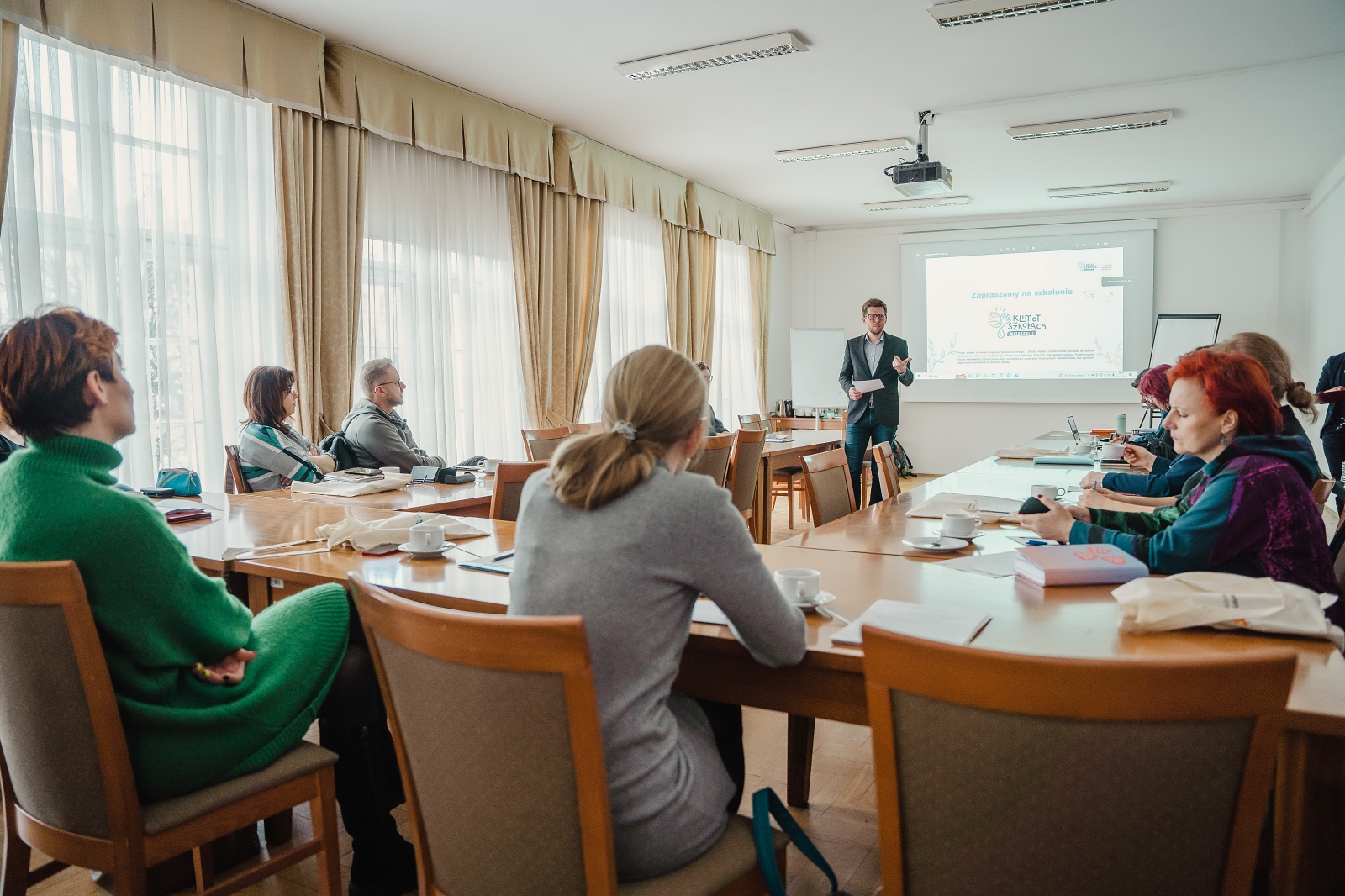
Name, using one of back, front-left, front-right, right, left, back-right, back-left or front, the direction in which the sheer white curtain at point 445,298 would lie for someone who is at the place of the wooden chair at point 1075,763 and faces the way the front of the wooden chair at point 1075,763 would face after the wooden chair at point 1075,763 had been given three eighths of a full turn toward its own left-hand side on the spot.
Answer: right

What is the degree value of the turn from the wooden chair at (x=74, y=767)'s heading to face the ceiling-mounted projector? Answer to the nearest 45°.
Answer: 0° — it already faces it

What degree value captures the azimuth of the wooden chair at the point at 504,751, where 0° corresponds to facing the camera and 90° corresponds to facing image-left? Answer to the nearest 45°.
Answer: approximately 225°

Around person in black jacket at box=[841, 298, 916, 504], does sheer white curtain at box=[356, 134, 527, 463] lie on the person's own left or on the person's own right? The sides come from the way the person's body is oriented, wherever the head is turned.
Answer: on the person's own right

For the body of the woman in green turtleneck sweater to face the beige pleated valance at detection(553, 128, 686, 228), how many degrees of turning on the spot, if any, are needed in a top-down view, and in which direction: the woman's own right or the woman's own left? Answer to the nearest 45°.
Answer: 0° — they already face it

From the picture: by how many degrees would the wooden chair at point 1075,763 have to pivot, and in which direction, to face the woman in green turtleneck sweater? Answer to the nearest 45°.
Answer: approximately 90° to its left

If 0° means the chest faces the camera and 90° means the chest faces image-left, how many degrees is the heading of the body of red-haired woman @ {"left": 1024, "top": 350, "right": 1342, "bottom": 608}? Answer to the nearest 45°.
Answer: approximately 90°

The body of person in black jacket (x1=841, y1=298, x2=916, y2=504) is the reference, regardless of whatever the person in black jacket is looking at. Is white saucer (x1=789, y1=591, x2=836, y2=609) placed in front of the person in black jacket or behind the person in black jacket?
in front

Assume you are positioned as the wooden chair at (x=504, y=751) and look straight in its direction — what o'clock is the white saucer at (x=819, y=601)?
The white saucer is roughly at 12 o'clock from the wooden chair.

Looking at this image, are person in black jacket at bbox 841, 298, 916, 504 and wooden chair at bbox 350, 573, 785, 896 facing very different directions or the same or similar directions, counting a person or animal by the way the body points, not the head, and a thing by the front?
very different directions

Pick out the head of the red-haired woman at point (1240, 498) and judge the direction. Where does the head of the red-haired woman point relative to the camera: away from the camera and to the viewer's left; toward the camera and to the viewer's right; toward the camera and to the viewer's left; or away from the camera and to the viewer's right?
toward the camera and to the viewer's left

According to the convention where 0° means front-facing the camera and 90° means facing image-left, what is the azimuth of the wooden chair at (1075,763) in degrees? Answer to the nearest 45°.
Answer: approximately 180°

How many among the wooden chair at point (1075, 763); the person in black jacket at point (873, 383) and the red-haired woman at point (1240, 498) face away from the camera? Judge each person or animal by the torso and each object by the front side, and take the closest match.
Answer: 1

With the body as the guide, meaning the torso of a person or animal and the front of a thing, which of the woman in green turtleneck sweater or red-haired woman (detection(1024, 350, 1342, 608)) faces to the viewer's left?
the red-haired woman

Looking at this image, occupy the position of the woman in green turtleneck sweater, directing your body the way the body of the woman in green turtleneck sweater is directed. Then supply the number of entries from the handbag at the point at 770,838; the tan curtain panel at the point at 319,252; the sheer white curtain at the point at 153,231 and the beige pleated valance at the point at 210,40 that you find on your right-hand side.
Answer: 1

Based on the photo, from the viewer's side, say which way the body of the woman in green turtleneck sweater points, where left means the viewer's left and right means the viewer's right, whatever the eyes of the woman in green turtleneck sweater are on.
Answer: facing away from the viewer and to the right of the viewer

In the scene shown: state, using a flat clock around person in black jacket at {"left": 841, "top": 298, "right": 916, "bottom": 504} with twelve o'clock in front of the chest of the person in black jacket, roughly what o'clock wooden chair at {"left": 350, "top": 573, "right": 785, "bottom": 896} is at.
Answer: The wooden chair is roughly at 12 o'clock from the person in black jacket.
